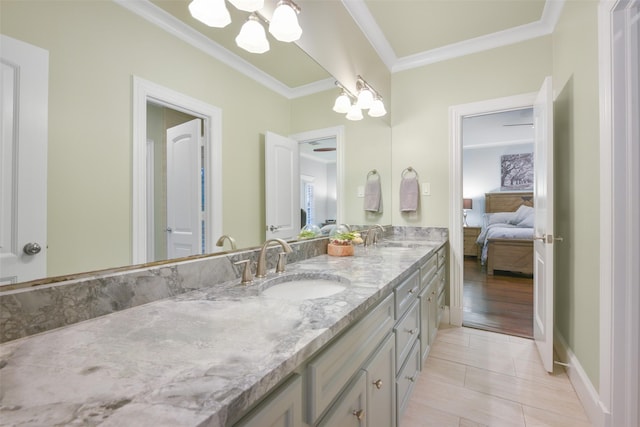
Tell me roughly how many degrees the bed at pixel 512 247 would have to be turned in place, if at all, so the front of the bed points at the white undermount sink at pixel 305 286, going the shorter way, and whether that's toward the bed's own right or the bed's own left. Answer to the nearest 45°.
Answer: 0° — it already faces it

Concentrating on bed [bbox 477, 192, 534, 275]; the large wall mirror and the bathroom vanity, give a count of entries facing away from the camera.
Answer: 0

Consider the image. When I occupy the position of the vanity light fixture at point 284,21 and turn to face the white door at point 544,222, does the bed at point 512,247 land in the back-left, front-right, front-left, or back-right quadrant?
front-left

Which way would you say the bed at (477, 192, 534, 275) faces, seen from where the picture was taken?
facing the viewer

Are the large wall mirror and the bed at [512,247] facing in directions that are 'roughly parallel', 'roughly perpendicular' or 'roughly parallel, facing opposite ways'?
roughly perpendicular

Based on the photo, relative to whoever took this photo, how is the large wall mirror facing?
facing the viewer and to the right of the viewer

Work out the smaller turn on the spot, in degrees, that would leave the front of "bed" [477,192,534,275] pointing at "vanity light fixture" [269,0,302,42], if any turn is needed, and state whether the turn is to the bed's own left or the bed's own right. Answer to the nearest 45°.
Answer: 0° — it already faces it

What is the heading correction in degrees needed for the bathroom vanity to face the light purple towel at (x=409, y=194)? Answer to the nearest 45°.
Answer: approximately 90° to its left

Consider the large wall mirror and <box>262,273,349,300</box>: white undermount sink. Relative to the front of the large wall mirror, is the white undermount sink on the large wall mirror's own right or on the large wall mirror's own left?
on the large wall mirror's own left

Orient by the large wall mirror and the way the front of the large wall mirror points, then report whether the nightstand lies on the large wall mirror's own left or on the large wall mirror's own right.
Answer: on the large wall mirror's own left
